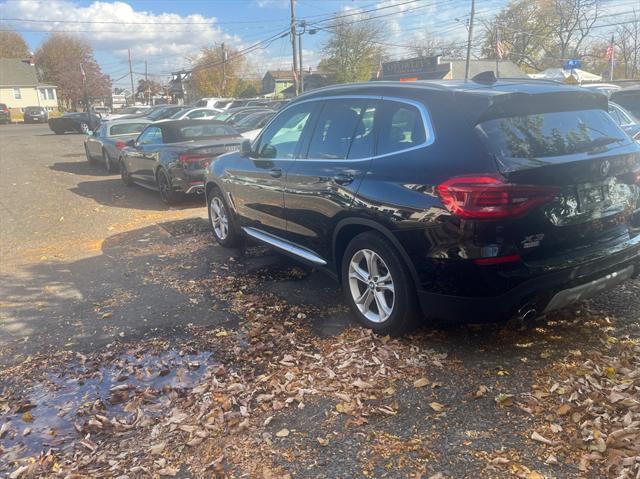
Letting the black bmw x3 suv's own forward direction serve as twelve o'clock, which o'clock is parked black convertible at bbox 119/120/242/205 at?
The parked black convertible is roughly at 12 o'clock from the black bmw x3 suv.

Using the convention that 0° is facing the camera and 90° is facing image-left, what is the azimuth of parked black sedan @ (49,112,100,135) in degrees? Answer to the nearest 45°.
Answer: approximately 90°

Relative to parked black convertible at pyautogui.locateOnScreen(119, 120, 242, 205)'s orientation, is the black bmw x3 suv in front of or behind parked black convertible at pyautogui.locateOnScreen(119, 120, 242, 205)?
behind

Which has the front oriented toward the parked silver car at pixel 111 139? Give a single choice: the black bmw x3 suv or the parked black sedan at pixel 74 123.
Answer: the black bmw x3 suv

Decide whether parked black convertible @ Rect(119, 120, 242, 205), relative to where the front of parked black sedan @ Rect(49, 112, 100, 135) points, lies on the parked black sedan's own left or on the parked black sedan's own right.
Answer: on the parked black sedan's own left

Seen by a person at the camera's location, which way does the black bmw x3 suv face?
facing away from the viewer and to the left of the viewer

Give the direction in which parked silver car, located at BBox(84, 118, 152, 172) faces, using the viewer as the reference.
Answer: facing away from the viewer and to the left of the viewer

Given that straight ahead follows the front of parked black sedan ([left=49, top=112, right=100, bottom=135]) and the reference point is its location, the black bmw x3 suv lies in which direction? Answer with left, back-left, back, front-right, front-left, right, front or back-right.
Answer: left

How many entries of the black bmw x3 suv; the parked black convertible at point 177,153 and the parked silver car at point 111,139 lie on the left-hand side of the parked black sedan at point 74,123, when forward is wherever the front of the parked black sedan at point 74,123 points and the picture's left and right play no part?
3

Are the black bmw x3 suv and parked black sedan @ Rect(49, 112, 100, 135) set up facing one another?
no

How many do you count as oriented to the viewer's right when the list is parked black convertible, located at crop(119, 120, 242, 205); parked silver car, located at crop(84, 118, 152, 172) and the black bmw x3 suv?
0

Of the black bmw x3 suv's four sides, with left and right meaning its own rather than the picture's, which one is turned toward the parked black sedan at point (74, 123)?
front

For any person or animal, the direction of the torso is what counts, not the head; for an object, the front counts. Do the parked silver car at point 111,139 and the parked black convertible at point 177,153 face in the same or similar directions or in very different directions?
same or similar directions

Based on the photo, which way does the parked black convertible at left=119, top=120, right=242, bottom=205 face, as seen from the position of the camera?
facing away from the viewer and to the left of the viewer
